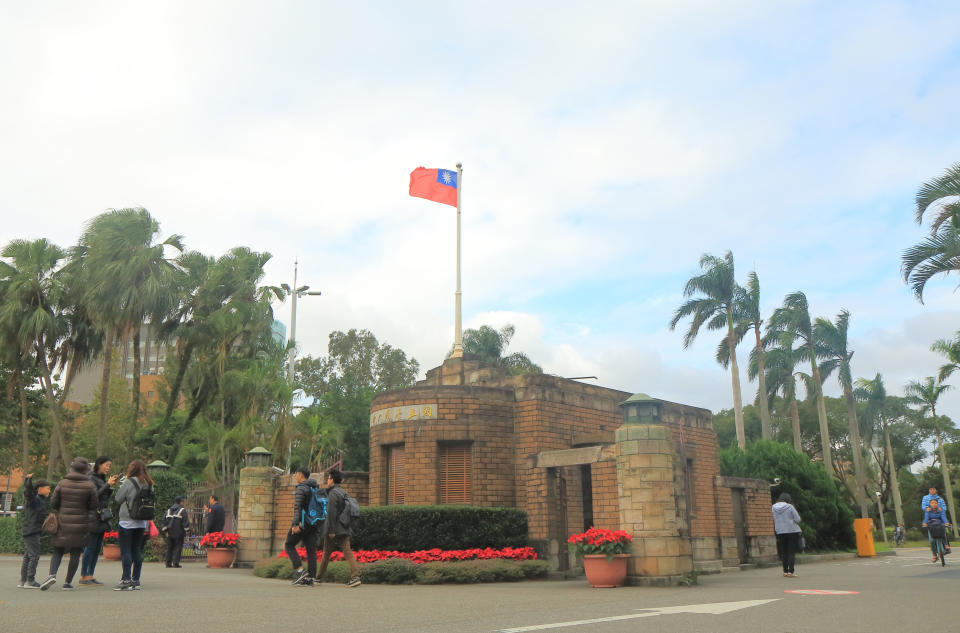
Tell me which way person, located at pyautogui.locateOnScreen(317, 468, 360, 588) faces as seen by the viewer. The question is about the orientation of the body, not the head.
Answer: to the viewer's left

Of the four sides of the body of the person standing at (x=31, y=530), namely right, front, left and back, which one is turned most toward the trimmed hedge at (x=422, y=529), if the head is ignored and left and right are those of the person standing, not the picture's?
front

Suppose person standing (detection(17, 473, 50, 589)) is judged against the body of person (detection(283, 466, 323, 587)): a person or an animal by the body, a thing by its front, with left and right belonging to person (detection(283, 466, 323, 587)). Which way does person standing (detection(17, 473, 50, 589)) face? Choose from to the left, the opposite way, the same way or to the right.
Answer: the opposite way

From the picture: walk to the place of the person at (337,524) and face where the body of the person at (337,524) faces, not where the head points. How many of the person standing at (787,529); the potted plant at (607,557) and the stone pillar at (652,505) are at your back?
3

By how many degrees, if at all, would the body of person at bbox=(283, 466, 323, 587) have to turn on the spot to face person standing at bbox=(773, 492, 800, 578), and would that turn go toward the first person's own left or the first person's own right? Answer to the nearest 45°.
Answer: approximately 180°

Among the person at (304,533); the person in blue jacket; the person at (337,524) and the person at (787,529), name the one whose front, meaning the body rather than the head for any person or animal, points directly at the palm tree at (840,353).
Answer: the person at (787,529)

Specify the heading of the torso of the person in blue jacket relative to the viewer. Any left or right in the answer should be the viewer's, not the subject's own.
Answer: facing the viewer

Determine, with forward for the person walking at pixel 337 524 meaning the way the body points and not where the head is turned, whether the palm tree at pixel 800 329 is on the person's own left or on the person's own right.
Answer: on the person's own right

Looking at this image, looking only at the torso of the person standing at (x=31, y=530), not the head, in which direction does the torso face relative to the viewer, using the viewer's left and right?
facing to the right of the viewer

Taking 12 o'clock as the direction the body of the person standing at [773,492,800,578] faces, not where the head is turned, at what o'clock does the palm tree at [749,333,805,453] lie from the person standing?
The palm tree is roughly at 12 o'clock from the person standing.

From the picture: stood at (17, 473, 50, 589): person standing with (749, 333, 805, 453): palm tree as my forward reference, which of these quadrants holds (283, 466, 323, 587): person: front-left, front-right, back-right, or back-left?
front-right

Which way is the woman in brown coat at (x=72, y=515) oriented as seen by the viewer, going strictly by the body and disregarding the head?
away from the camera

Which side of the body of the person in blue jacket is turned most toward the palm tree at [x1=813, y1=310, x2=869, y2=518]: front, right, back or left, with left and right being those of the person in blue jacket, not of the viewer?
back

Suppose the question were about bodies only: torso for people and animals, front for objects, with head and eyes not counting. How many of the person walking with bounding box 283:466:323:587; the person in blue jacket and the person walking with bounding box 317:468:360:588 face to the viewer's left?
2

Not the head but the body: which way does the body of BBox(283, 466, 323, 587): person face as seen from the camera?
to the viewer's left
